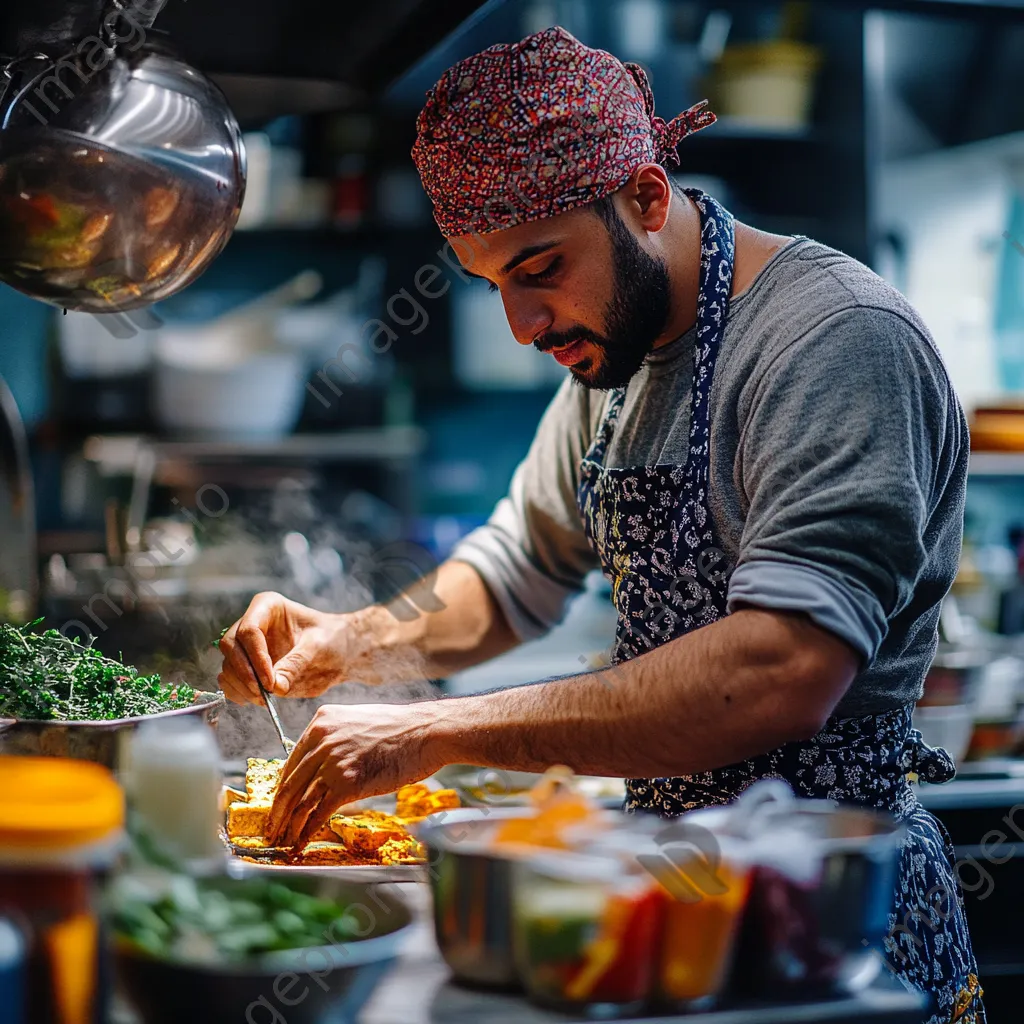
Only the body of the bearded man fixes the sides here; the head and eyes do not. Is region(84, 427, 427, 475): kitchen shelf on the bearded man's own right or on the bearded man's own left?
on the bearded man's own right

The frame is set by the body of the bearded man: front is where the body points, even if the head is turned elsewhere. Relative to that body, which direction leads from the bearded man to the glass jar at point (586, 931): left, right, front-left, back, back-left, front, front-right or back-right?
front-left

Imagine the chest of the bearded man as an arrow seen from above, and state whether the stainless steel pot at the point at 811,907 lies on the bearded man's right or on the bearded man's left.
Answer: on the bearded man's left

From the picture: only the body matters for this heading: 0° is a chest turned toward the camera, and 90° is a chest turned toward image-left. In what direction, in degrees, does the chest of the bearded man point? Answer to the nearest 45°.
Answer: approximately 45°

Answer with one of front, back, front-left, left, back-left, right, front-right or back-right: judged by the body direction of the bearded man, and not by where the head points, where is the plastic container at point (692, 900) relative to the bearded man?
front-left
